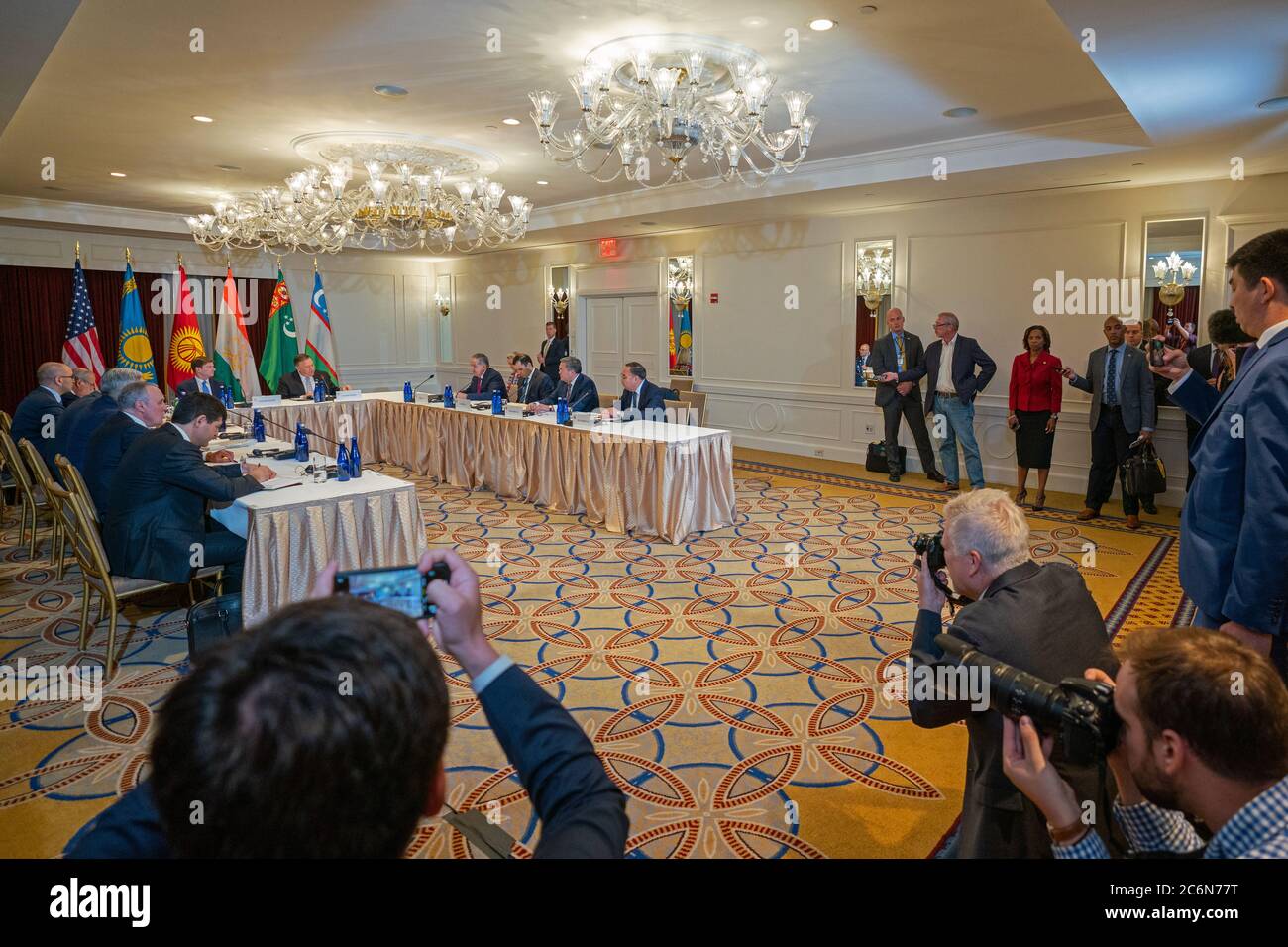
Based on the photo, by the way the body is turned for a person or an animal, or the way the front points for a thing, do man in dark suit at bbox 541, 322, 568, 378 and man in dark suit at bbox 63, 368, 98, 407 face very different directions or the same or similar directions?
very different directions

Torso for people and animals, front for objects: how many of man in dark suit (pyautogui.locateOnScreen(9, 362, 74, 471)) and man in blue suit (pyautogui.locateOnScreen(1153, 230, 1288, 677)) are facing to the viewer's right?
1

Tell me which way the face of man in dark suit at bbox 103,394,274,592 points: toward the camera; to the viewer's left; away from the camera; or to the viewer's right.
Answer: to the viewer's right

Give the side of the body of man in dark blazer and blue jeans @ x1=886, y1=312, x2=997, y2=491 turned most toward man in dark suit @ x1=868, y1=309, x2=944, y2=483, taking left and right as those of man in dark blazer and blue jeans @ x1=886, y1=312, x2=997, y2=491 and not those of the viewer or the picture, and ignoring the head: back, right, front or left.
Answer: right

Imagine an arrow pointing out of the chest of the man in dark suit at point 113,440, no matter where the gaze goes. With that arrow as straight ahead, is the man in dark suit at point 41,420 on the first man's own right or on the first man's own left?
on the first man's own left

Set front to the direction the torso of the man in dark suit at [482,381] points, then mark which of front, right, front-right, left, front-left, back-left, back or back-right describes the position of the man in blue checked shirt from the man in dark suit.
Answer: front-left

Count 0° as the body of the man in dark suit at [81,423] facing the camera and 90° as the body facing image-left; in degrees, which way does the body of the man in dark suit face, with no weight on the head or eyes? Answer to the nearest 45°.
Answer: approximately 270°

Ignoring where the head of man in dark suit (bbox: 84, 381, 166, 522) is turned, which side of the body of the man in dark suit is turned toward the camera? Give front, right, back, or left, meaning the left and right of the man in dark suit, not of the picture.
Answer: right

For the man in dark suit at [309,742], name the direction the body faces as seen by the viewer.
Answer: away from the camera

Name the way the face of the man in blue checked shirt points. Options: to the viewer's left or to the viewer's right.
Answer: to the viewer's left

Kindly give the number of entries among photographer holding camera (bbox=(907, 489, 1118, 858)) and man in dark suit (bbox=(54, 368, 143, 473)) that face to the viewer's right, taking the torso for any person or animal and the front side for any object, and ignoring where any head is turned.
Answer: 1

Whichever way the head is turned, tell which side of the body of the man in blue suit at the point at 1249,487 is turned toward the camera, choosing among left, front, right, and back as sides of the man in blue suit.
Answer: left

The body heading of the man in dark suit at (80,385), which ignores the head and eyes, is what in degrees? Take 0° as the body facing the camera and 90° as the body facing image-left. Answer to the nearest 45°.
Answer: approximately 270°

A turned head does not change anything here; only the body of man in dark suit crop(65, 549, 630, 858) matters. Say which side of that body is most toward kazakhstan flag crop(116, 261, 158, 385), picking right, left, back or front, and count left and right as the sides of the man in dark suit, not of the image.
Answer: front

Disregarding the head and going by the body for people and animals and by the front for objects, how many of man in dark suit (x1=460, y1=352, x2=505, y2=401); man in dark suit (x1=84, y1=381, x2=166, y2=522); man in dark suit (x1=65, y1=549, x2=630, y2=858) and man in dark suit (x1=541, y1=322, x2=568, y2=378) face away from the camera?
1

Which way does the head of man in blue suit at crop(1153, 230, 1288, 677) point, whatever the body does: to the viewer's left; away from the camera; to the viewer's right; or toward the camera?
to the viewer's left
